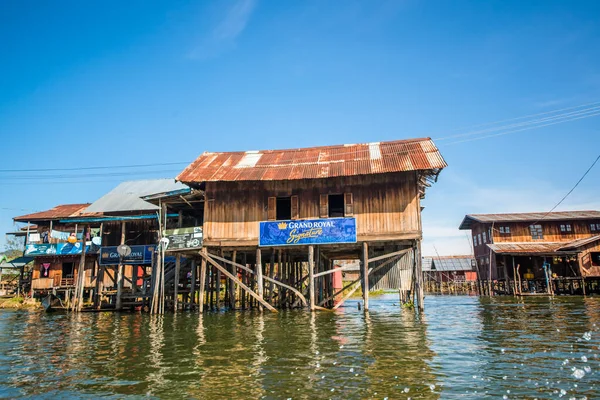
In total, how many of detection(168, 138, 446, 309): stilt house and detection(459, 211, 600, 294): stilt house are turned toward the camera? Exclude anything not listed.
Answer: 2

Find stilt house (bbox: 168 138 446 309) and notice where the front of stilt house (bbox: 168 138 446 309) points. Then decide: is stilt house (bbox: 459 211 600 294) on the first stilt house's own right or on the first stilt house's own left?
on the first stilt house's own left

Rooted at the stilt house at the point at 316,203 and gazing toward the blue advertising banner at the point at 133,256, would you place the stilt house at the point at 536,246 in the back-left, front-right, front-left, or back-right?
back-right

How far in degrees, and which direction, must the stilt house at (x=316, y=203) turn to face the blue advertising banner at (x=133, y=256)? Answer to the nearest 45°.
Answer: approximately 135° to its right

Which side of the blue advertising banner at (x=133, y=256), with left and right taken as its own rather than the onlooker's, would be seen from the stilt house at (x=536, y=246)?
left

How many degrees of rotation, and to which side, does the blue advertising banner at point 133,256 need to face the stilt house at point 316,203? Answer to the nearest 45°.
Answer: approximately 45° to its left

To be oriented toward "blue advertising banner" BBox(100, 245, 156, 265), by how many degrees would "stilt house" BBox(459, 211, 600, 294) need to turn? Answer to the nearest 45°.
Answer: approximately 45° to its right

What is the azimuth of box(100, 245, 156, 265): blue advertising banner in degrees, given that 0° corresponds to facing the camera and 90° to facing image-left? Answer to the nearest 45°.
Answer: approximately 0°
